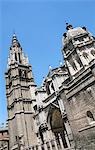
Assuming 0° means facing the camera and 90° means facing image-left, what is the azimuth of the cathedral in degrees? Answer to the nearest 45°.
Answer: approximately 45°
